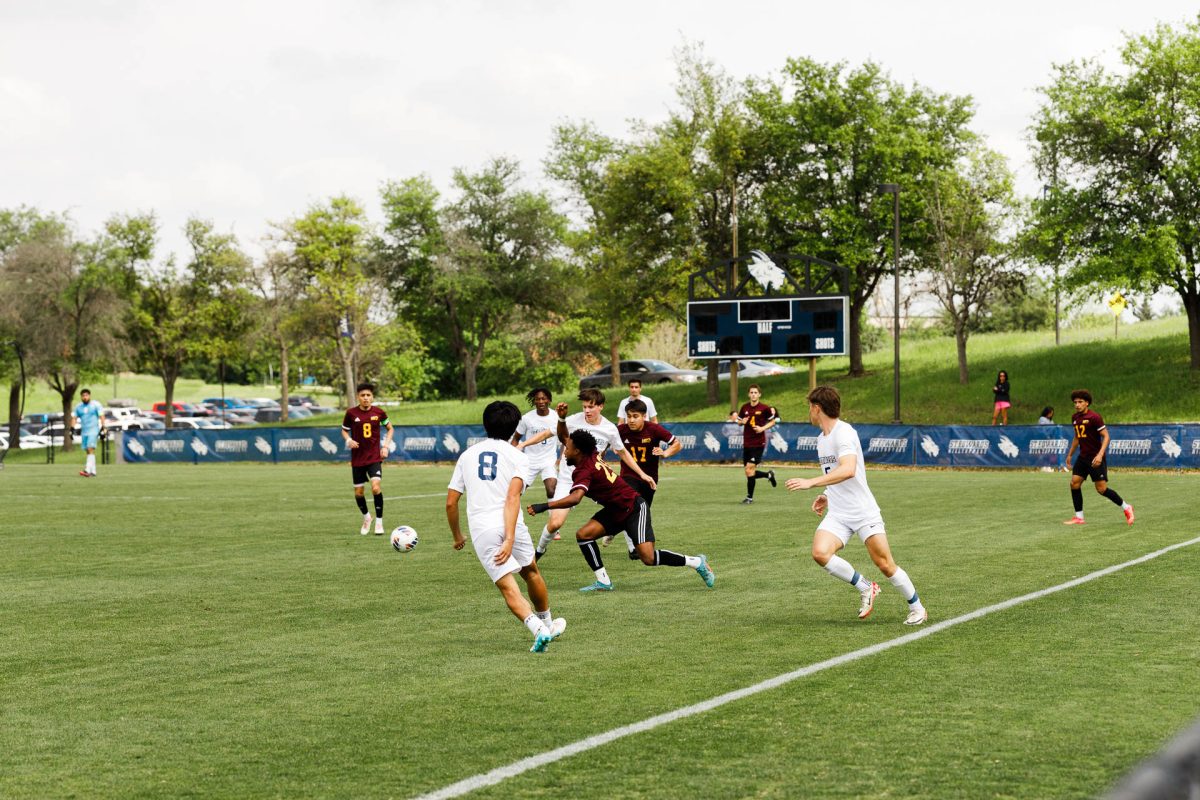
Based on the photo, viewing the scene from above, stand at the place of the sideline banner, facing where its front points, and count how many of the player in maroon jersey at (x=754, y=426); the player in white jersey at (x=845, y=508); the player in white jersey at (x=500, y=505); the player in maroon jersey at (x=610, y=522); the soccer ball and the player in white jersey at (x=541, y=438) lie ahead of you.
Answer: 6

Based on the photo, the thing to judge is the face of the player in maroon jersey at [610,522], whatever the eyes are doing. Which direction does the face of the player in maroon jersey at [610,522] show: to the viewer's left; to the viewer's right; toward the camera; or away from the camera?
to the viewer's left

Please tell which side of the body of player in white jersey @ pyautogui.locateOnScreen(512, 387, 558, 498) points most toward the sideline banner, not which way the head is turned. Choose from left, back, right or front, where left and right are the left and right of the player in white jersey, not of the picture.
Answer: back

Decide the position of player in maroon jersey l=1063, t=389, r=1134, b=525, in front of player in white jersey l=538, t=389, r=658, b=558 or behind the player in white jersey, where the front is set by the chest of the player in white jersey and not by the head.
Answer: behind

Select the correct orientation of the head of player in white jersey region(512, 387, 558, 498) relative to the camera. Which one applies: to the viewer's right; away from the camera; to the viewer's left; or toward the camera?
toward the camera

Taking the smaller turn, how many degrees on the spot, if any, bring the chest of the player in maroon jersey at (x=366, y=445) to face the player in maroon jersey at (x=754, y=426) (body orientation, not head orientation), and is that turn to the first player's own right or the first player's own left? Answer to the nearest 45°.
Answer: approximately 135° to the first player's own left

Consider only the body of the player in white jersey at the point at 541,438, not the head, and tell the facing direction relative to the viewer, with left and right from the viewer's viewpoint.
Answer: facing the viewer

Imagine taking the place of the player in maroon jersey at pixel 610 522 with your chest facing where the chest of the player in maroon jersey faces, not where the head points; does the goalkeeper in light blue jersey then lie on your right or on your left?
on your right

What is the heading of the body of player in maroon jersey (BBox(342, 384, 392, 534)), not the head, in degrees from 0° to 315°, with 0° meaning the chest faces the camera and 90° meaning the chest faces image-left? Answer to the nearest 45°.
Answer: approximately 0°

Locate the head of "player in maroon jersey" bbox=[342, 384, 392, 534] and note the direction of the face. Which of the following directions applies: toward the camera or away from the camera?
toward the camera

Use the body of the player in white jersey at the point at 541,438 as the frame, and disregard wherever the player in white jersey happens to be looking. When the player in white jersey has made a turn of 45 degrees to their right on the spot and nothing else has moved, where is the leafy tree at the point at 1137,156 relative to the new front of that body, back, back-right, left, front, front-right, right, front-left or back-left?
back

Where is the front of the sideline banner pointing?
toward the camera

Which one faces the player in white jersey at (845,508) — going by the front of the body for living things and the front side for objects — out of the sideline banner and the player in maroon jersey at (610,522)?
the sideline banner

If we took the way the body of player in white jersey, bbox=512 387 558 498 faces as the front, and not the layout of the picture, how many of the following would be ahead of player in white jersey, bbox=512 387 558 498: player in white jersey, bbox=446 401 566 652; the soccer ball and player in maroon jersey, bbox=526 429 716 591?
3

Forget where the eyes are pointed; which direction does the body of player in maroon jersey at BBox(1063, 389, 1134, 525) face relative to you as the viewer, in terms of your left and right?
facing the viewer and to the left of the viewer

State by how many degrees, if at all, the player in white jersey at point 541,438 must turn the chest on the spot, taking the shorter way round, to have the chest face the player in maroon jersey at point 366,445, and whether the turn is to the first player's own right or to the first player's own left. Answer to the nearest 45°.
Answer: approximately 90° to the first player's own right

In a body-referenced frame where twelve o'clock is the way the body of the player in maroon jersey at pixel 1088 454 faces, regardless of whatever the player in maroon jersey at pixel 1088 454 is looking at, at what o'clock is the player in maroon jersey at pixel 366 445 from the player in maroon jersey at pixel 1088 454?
the player in maroon jersey at pixel 366 445 is roughly at 1 o'clock from the player in maroon jersey at pixel 1088 454.

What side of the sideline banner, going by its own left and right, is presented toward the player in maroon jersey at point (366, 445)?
front

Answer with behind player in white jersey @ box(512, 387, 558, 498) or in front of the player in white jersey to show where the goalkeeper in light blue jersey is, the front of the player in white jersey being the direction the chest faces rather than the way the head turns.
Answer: behind
